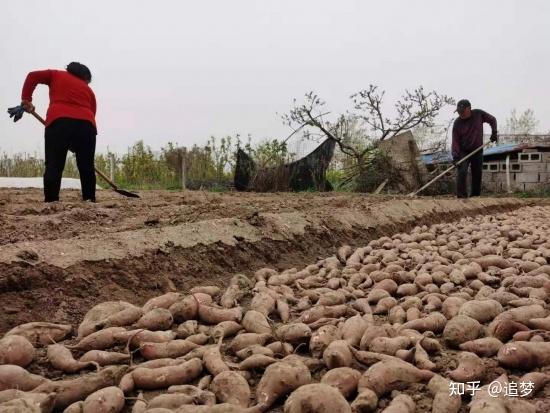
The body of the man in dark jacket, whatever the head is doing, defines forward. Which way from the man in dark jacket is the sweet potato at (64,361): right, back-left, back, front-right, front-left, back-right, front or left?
front-left

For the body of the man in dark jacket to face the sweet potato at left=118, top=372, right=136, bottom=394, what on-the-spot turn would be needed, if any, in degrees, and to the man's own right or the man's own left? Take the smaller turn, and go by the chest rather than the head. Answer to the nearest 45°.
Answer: approximately 45° to the man's own left

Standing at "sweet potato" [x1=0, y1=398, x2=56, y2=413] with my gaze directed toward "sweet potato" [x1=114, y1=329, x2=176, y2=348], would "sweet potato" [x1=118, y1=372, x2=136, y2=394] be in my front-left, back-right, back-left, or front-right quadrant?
front-right

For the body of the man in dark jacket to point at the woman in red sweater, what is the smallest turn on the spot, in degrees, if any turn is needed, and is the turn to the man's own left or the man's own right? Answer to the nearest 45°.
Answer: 0° — they already face them

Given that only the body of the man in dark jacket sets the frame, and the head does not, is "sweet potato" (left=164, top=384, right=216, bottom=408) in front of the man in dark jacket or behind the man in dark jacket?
in front

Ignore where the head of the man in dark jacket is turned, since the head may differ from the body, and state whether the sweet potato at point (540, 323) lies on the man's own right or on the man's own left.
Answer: on the man's own left

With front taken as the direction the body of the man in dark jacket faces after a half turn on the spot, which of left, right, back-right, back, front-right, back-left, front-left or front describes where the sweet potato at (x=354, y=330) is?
back-right

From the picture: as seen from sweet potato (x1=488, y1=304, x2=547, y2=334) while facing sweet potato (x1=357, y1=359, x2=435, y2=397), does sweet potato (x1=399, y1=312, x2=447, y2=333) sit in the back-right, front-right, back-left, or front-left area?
front-right

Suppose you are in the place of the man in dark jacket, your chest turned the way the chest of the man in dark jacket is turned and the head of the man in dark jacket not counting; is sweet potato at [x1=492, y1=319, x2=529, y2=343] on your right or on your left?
on your left

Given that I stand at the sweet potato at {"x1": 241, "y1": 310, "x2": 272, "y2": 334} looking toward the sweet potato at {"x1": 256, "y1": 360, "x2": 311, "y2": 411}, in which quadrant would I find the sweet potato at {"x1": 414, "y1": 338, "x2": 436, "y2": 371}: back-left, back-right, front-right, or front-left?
front-left

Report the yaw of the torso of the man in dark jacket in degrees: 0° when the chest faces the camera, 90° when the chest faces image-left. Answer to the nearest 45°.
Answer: approximately 45°

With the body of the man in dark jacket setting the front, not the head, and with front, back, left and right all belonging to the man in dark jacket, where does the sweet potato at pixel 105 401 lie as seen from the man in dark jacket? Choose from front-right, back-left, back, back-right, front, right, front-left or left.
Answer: front-left

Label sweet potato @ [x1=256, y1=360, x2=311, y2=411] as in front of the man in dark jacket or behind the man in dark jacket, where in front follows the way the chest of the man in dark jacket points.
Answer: in front

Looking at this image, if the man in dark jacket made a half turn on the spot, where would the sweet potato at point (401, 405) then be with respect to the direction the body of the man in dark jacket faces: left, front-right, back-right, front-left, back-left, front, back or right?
back-right
